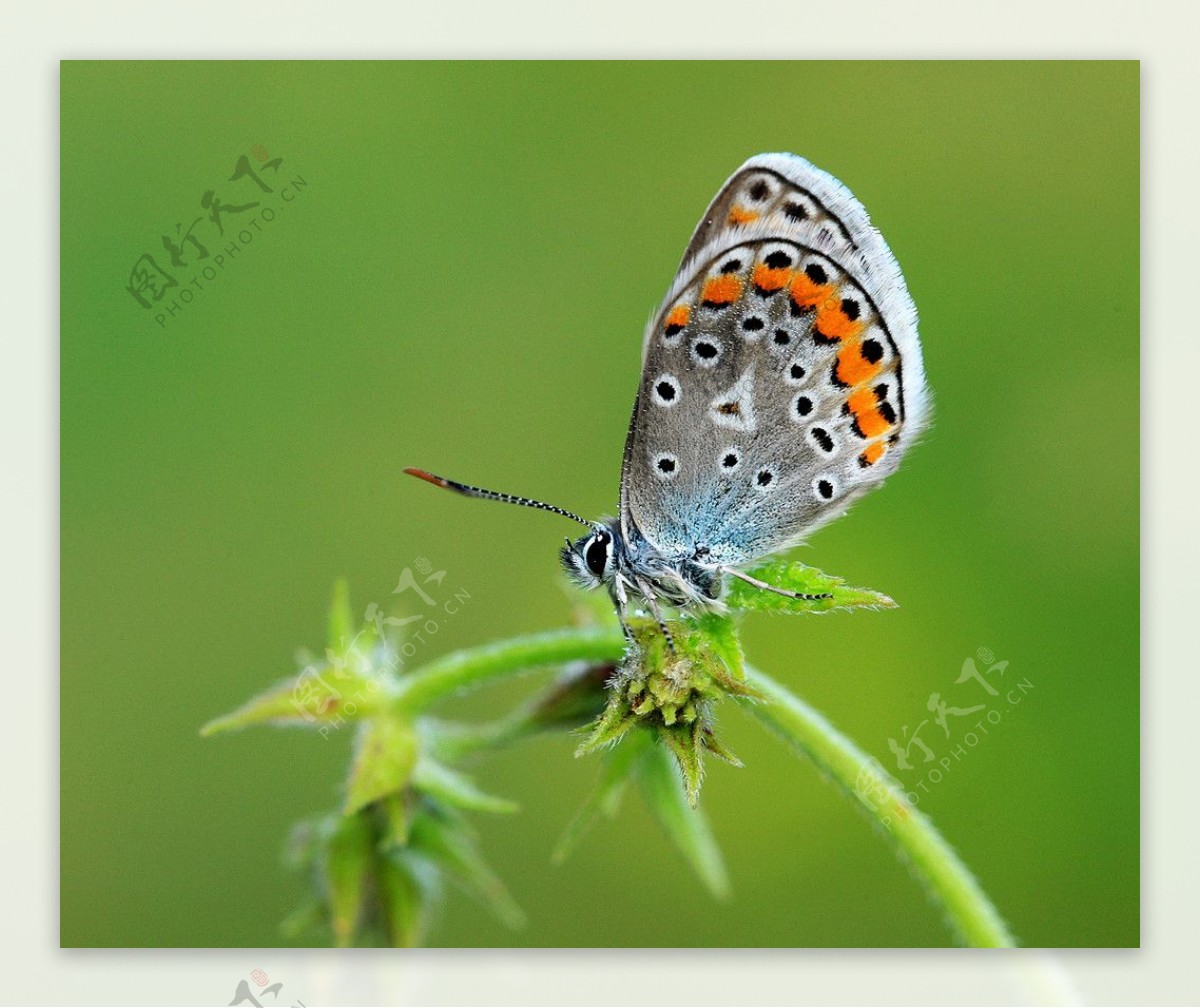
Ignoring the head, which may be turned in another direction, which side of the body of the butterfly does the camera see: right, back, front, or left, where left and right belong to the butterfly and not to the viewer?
left
